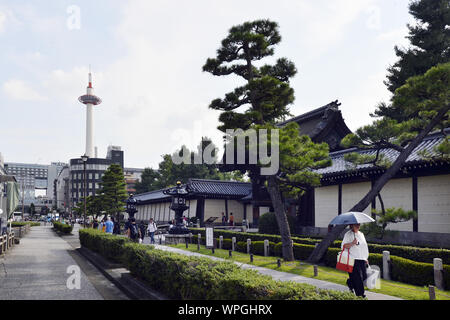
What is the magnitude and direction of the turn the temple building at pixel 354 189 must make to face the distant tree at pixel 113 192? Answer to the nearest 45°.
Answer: approximately 90° to its right

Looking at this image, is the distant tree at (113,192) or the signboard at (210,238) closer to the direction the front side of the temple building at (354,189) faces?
the signboard

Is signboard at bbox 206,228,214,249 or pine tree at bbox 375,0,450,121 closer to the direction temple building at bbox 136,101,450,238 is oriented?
the signboard

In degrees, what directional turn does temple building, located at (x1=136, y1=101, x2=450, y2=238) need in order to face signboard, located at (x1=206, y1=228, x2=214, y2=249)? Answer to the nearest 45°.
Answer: approximately 45° to its right

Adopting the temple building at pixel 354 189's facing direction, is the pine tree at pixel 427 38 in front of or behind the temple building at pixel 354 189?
behind

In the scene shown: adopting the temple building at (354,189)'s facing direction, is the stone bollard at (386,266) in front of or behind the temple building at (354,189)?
in front

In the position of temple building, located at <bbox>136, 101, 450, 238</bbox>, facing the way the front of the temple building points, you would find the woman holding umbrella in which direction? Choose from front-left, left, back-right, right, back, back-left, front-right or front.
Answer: front-left

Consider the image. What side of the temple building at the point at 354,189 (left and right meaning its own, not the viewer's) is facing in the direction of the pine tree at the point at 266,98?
front

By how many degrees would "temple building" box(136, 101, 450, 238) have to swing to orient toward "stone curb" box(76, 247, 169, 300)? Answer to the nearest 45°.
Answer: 0° — it already faces it

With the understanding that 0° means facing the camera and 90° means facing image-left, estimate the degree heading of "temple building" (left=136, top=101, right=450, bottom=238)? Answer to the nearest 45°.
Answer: approximately 45°
